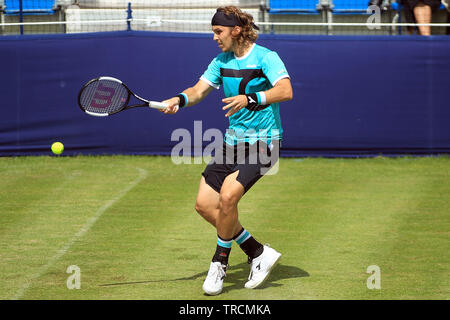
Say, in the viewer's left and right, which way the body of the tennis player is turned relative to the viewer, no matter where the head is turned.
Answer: facing the viewer and to the left of the viewer

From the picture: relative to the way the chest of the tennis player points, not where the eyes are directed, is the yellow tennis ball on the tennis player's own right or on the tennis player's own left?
on the tennis player's own right

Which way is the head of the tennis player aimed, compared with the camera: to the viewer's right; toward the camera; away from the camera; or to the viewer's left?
to the viewer's left

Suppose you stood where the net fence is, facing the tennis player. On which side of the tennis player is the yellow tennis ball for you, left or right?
right
